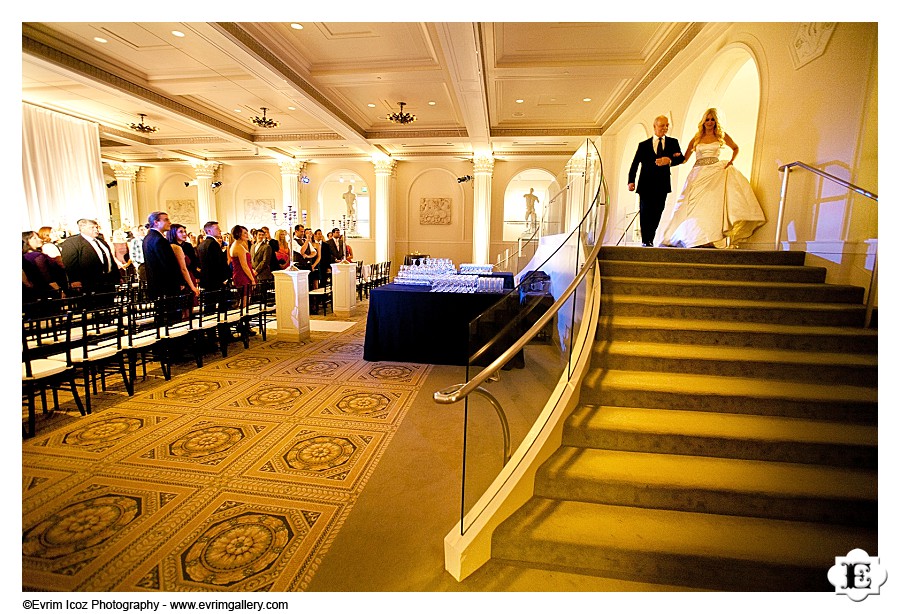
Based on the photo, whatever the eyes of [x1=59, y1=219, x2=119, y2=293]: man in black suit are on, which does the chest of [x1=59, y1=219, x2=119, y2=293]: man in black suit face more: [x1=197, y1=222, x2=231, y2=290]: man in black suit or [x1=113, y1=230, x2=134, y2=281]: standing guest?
the man in black suit

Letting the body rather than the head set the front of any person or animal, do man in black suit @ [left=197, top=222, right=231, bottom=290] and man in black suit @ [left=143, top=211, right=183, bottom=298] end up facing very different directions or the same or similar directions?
same or similar directions

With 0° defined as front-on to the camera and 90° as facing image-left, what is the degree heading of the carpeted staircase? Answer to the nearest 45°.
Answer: approximately 0°

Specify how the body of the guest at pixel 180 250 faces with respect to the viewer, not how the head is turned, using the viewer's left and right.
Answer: facing the viewer and to the right of the viewer

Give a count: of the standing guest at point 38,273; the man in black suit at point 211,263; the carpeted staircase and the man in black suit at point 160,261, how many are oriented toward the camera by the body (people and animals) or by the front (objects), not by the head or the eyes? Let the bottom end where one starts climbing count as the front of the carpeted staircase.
1

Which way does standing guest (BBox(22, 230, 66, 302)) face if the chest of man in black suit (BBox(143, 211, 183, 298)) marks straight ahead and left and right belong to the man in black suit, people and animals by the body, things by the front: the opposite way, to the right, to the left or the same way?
the same way

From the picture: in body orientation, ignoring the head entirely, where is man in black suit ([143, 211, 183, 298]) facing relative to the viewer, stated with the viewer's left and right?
facing to the right of the viewer

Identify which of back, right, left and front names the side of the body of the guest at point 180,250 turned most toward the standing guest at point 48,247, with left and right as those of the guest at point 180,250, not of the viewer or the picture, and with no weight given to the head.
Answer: back

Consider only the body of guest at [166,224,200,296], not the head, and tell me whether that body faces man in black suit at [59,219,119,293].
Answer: no

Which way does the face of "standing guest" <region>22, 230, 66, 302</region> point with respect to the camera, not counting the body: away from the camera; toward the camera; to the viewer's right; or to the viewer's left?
to the viewer's right

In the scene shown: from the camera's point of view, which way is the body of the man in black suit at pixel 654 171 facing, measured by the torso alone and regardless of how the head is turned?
toward the camera

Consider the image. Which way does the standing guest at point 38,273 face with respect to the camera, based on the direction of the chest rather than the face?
to the viewer's right

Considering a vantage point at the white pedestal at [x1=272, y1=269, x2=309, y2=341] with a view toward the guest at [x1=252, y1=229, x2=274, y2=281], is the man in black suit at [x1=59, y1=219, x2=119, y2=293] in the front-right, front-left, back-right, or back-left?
front-left

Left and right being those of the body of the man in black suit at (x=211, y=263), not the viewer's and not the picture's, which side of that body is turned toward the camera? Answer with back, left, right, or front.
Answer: right

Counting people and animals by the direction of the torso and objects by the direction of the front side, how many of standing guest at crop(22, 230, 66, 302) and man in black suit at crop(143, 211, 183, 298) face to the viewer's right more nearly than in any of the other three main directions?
2

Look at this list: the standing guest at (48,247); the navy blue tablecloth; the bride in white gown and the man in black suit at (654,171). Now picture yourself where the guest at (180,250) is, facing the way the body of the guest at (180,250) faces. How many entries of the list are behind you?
1

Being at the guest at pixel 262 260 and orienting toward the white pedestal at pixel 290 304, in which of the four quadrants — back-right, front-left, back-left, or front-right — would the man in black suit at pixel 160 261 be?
front-right

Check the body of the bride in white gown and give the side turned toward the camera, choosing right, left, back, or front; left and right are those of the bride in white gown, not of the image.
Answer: front
